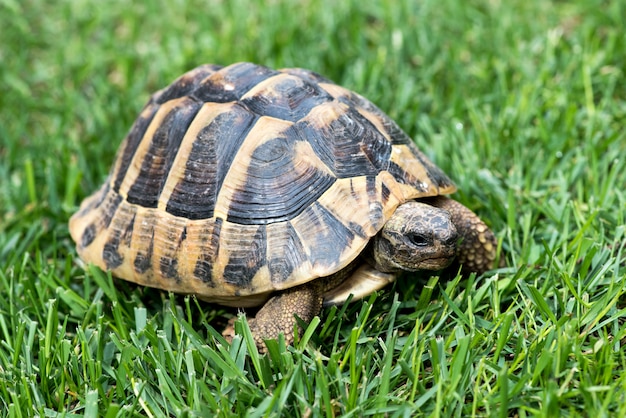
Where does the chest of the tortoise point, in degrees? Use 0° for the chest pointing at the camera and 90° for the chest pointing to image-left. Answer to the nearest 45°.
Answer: approximately 315°
